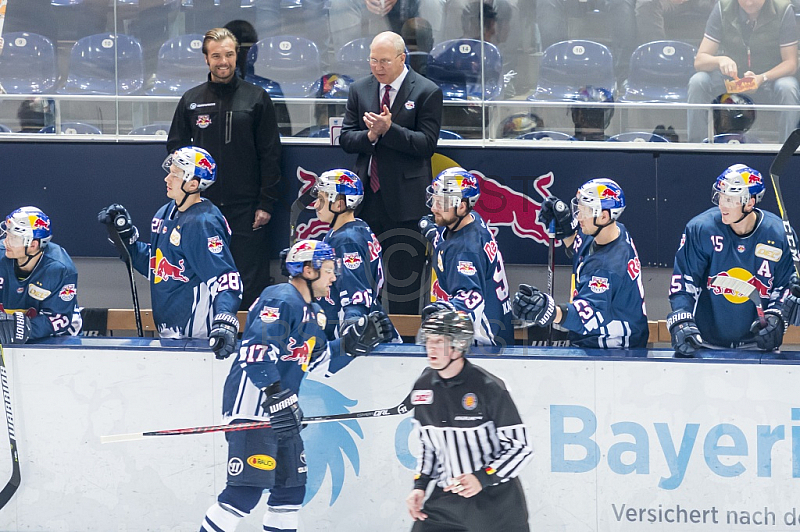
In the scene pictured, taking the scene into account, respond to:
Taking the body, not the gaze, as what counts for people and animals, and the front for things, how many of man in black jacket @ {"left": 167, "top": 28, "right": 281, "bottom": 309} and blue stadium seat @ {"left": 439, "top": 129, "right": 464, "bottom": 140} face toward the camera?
2

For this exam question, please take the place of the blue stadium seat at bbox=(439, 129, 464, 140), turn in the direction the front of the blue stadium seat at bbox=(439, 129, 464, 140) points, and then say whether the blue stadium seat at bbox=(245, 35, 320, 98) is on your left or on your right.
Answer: on your right

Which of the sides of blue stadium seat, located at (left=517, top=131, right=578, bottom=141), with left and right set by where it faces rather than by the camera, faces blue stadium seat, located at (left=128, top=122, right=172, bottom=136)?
right

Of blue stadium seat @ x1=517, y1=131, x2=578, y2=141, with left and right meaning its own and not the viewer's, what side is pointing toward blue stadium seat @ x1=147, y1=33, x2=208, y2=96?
right

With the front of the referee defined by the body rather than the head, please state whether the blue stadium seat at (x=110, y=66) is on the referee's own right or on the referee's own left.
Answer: on the referee's own right
